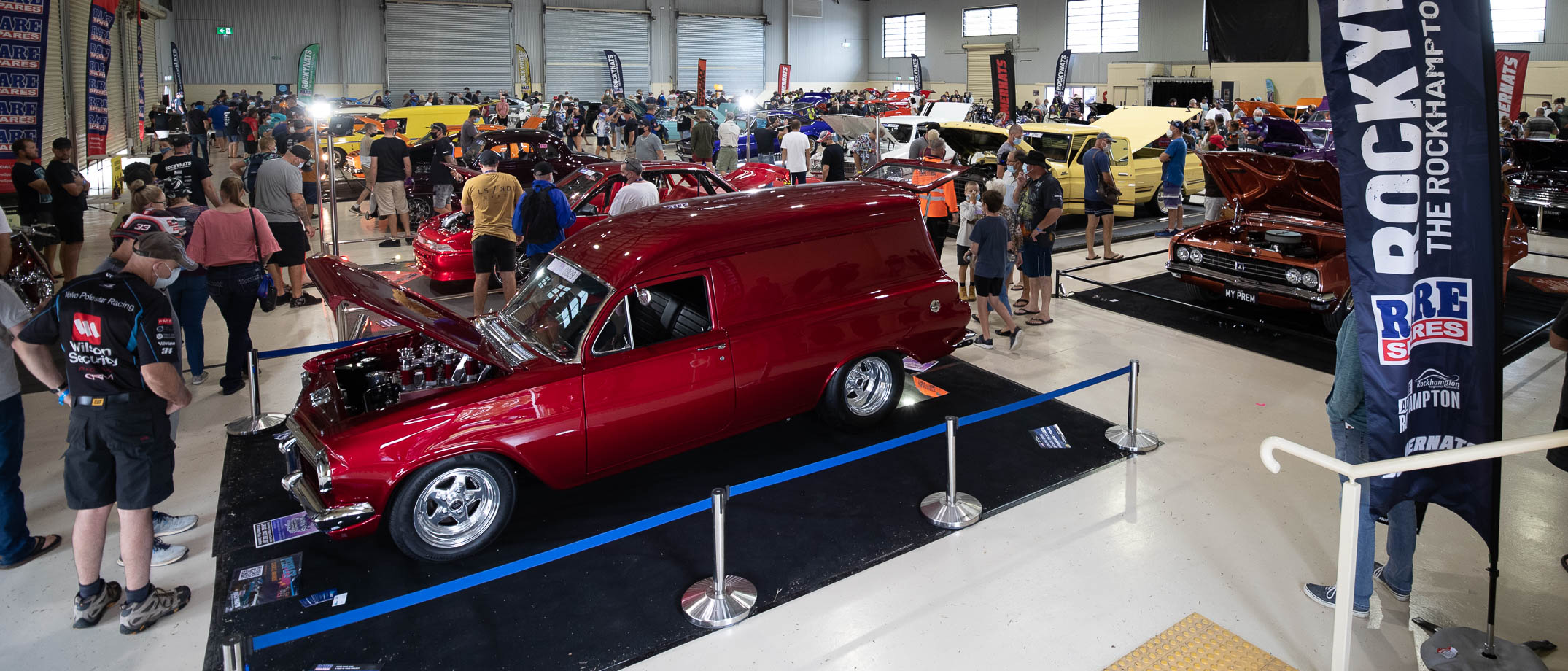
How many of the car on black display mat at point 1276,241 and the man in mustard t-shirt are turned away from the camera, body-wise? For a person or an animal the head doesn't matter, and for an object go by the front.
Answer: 1

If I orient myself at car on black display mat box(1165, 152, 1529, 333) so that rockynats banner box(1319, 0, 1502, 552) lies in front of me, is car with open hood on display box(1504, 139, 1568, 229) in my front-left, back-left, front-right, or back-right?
back-left

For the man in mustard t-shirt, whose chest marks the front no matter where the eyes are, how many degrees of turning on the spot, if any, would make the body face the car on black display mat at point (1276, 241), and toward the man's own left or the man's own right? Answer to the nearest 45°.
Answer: approximately 90° to the man's own right

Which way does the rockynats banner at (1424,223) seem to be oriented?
toward the camera

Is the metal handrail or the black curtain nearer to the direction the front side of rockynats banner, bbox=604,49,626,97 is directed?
the metal handrail

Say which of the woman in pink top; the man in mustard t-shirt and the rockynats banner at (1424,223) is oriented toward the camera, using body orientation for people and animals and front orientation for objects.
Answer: the rockynats banner

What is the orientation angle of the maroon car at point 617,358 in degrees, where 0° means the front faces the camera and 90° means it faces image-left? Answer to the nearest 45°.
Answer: approximately 45°

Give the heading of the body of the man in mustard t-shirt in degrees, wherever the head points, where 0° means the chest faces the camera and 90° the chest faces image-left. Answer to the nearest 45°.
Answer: approximately 180°

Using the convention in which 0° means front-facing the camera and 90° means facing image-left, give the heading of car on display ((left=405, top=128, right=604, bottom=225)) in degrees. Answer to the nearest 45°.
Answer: approximately 45°

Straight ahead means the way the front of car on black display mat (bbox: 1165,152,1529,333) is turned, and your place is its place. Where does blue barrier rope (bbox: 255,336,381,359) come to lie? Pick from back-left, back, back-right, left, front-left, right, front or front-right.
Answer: front

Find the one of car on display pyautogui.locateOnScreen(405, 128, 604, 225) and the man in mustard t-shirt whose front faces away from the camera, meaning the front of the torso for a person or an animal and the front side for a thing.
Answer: the man in mustard t-shirt

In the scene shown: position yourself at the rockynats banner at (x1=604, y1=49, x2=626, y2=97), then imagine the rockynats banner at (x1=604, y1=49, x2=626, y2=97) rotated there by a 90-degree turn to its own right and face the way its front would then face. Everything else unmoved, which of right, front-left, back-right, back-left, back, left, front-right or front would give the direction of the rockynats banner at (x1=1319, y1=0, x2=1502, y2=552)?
left

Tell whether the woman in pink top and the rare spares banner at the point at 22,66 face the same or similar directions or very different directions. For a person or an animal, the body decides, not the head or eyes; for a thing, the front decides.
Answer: very different directions
